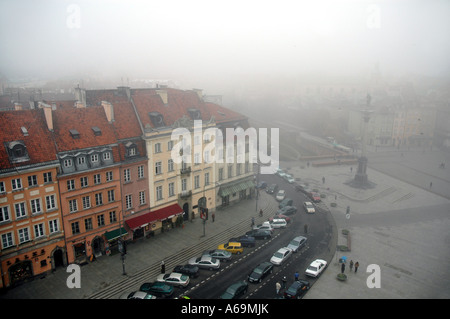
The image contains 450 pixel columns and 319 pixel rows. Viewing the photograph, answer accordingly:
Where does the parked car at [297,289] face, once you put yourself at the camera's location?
facing away from the viewer and to the right of the viewer

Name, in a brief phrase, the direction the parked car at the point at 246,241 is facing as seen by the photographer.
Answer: facing to the left of the viewer

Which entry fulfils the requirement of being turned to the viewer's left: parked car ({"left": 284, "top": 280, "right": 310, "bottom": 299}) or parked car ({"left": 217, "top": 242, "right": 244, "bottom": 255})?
parked car ({"left": 217, "top": 242, "right": 244, "bottom": 255})

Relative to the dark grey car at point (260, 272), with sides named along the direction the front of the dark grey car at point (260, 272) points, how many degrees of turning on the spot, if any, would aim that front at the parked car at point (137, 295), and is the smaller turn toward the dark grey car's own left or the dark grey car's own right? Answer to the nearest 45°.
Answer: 0° — it already faces it

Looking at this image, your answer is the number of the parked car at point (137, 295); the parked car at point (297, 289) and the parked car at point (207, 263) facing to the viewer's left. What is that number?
2

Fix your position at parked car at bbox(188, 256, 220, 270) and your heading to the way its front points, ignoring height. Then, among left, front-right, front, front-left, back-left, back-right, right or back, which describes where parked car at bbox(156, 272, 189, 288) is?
front-left

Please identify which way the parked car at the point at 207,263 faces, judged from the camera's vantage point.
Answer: facing to the left of the viewer

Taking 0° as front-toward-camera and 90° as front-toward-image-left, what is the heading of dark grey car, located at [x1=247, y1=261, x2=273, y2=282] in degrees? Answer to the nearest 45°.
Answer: approximately 45°

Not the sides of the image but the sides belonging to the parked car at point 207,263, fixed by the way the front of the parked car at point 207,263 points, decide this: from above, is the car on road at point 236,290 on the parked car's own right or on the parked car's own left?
on the parked car's own left

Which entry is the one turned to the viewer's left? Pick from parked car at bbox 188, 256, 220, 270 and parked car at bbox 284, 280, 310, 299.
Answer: parked car at bbox 188, 256, 220, 270

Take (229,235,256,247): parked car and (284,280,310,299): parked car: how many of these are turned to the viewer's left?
1

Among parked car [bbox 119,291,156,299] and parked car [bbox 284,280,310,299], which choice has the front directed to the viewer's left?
parked car [bbox 119,291,156,299]

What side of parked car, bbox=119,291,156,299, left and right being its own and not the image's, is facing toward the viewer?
left

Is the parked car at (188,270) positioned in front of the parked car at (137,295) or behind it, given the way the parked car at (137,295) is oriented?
behind

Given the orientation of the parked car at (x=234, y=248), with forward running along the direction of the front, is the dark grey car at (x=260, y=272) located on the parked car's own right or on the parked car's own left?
on the parked car's own left
